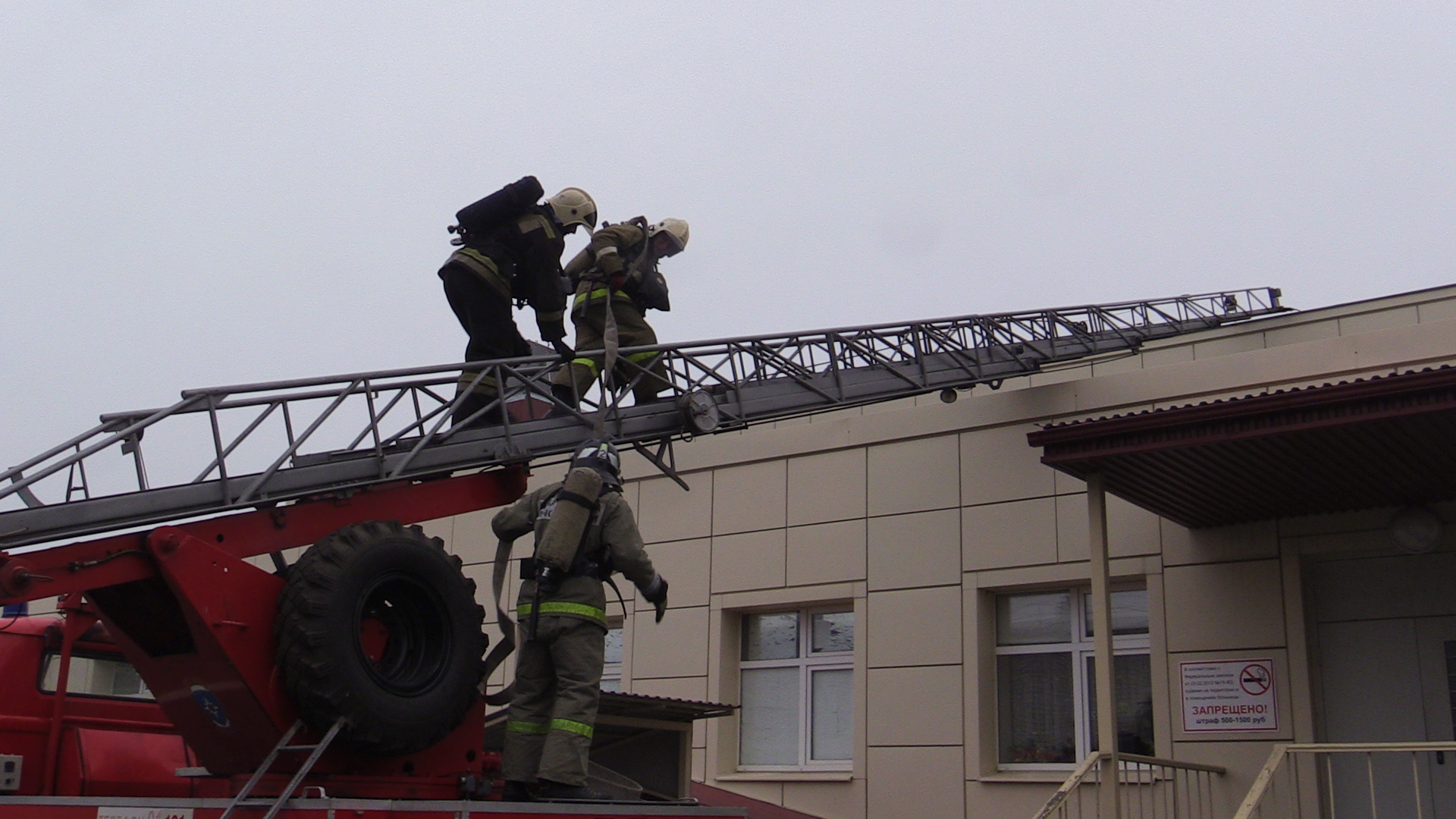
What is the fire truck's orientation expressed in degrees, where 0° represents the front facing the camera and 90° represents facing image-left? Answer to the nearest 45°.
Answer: approximately 90°

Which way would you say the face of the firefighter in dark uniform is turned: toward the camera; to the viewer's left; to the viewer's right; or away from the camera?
to the viewer's right

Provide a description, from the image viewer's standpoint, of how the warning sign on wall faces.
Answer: facing the viewer

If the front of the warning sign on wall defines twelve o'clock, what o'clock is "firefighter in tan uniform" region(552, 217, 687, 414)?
The firefighter in tan uniform is roughly at 2 o'clock from the warning sign on wall.

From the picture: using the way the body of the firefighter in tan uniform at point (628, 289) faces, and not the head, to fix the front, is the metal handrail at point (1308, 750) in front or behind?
in front

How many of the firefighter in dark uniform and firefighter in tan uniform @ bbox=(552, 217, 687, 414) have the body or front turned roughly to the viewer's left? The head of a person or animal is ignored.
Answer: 0

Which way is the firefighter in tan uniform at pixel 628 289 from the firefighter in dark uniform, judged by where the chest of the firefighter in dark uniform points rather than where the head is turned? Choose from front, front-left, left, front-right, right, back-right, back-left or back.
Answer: front-left

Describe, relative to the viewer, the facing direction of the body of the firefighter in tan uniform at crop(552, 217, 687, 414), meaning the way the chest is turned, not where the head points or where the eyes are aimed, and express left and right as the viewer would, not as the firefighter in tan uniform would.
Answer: facing the viewer and to the right of the viewer

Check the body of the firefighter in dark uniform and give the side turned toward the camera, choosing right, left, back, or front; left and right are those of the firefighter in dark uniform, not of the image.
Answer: right

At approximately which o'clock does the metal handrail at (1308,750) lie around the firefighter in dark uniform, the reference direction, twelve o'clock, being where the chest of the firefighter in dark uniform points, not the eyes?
The metal handrail is roughly at 12 o'clock from the firefighter in dark uniform.

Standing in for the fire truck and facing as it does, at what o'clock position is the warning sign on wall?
The warning sign on wall is roughly at 5 o'clock from the fire truck.
